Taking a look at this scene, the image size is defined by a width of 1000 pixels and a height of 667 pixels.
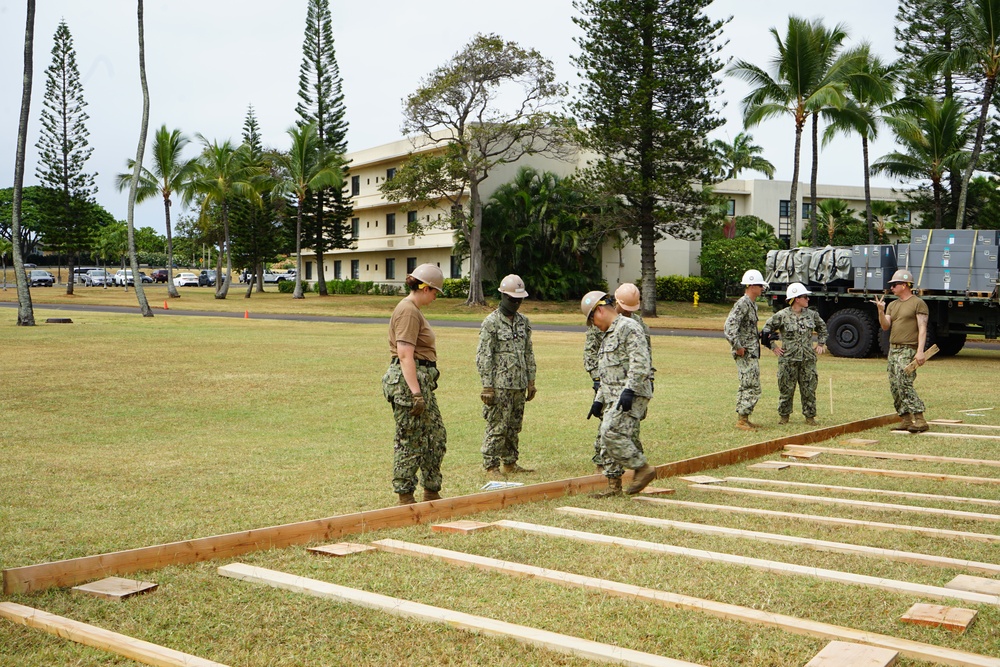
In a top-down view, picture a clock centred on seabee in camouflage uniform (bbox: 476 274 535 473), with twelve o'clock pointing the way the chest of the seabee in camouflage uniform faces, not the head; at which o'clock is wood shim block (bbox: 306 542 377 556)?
The wood shim block is roughly at 2 o'clock from the seabee in camouflage uniform.

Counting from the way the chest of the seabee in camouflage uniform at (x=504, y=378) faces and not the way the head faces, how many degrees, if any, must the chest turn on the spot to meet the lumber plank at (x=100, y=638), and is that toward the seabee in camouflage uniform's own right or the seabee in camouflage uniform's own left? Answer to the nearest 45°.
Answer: approximately 45° to the seabee in camouflage uniform's own right

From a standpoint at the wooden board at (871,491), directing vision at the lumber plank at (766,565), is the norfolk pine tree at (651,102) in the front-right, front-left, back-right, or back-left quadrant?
back-right

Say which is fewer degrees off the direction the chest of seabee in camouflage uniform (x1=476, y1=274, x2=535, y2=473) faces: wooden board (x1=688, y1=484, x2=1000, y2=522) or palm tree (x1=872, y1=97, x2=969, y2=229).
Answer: the wooden board

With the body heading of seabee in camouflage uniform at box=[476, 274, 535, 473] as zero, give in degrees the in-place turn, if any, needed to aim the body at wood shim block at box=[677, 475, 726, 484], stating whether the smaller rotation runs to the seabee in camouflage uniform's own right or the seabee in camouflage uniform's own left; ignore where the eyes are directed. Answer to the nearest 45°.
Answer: approximately 45° to the seabee in camouflage uniform's own left

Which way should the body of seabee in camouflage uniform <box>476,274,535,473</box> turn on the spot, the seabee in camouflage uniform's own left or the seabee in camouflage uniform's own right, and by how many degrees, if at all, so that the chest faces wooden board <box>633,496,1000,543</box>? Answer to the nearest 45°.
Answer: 0° — they already face it

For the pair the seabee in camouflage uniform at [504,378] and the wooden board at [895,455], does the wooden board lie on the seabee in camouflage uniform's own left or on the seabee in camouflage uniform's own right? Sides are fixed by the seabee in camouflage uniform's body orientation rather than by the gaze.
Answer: on the seabee in camouflage uniform's own left

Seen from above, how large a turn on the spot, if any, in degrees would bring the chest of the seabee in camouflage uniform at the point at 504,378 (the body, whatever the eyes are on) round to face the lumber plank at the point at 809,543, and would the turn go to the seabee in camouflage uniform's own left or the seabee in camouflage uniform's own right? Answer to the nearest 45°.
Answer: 0° — they already face it

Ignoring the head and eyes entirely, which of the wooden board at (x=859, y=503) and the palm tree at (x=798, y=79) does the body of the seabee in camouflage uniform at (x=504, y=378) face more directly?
the wooden board

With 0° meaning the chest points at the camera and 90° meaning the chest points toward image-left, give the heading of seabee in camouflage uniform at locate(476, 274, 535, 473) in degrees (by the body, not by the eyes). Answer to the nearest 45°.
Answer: approximately 315°
